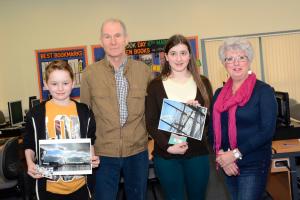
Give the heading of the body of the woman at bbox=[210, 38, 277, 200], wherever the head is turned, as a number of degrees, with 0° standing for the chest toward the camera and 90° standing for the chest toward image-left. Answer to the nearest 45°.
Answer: approximately 45°

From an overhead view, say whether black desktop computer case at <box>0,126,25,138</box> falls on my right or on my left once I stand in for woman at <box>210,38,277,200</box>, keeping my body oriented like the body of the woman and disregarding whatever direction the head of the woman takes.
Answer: on my right

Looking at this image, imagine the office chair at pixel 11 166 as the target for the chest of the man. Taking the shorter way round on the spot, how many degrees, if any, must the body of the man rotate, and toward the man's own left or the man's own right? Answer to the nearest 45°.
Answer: approximately 135° to the man's own right
